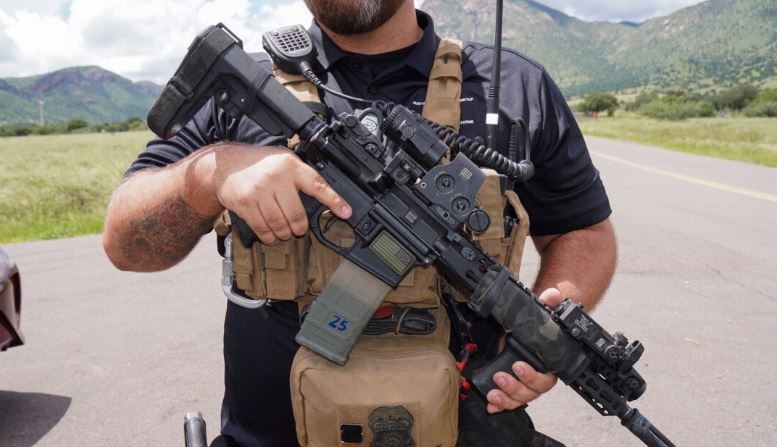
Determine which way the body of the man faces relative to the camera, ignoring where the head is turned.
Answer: toward the camera
